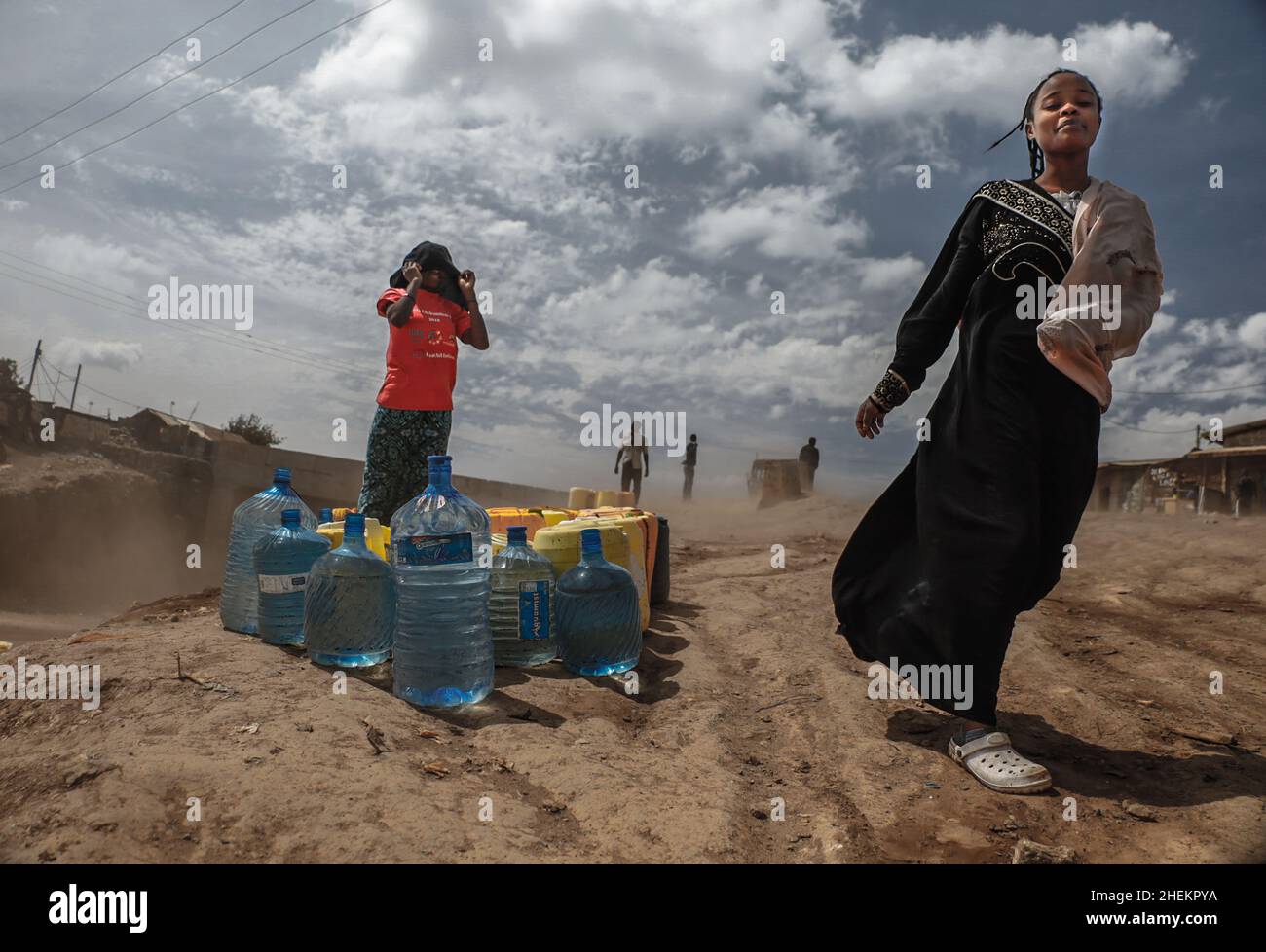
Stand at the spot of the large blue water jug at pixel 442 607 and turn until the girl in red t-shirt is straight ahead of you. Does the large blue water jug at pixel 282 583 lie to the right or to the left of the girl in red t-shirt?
left

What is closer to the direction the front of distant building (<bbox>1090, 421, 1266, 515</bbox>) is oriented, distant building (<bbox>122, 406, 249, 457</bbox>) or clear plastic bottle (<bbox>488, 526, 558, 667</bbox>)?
the distant building

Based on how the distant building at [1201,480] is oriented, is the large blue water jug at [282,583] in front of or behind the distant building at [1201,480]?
in front

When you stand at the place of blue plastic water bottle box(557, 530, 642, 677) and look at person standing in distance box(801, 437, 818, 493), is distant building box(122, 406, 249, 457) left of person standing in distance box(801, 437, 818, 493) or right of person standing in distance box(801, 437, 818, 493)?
left

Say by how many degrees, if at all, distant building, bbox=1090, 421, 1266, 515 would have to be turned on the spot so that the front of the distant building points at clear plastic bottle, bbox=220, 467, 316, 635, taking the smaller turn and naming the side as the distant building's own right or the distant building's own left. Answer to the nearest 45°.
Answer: approximately 45° to the distant building's own left

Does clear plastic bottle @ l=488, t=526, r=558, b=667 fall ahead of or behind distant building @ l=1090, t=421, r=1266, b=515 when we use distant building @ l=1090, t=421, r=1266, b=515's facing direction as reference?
ahead

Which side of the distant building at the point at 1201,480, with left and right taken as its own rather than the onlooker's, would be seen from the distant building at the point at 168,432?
front

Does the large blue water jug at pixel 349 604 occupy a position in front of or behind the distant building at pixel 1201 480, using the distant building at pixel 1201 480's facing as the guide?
in front

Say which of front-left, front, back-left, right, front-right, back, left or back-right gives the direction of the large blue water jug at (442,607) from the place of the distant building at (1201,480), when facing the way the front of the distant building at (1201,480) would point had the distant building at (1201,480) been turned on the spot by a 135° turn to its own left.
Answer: right

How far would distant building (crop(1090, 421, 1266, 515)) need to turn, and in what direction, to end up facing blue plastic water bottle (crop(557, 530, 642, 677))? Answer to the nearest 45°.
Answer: approximately 45° to its left

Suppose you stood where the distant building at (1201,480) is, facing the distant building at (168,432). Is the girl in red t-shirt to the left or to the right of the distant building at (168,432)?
left

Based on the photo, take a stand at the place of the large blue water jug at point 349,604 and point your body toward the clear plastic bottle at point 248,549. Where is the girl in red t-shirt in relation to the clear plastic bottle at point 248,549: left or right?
right

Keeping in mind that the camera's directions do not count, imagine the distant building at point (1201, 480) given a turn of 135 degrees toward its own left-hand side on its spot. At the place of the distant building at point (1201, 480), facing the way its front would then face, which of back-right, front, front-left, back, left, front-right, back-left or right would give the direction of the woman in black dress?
right

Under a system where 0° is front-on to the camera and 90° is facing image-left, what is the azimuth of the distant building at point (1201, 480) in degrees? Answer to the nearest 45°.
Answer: approximately 45°

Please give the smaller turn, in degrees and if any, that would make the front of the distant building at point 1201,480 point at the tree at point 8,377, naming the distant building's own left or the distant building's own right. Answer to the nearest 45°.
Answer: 0° — it already faces it
